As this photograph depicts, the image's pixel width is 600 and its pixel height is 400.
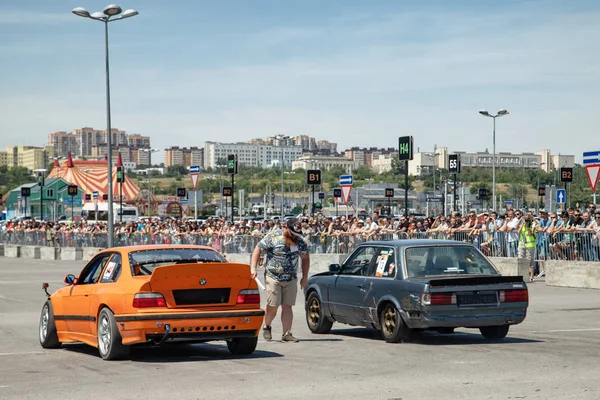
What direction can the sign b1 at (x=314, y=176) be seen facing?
toward the camera

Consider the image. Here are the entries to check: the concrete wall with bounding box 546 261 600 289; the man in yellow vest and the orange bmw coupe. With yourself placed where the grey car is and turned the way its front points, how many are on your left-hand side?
1

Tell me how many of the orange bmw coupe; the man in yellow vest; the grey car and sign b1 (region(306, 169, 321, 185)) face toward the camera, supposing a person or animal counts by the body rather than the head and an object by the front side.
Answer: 2

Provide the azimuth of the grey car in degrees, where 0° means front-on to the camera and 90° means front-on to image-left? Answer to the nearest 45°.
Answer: approximately 135°

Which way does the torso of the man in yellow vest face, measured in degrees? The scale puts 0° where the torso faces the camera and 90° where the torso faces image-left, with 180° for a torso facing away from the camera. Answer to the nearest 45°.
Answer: approximately 0°

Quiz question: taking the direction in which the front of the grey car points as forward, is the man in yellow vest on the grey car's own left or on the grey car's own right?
on the grey car's own right

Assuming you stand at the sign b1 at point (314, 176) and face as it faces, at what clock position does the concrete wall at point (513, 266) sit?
The concrete wall is roughly at 11 o'clock from the sign b1.

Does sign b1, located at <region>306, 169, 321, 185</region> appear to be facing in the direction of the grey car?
yes
